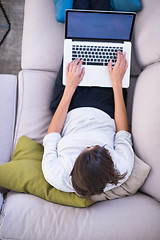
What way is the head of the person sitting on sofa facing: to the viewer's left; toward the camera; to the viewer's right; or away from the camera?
away from the camera

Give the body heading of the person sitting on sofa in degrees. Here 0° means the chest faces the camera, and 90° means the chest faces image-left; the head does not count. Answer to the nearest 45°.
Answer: approximately 180°

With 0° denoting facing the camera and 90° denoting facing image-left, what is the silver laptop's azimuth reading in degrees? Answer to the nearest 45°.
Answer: approximately 0°
